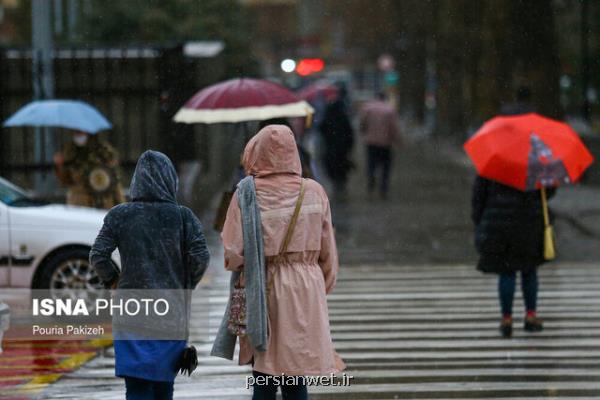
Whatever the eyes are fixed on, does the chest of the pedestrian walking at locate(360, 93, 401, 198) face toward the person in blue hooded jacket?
no

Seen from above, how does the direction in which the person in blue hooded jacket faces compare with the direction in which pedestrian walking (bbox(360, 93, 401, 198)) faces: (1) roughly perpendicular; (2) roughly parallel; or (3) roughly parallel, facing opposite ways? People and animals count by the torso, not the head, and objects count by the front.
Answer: roughly parallel

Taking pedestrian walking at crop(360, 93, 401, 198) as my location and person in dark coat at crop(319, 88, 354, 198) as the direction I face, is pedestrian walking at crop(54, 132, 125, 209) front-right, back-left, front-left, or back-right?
front-left

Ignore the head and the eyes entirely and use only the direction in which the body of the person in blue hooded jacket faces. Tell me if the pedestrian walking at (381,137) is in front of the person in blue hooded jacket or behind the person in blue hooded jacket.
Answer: in front

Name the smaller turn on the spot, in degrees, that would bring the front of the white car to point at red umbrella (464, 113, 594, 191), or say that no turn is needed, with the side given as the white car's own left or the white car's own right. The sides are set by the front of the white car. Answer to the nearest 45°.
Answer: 0° — it already faces it

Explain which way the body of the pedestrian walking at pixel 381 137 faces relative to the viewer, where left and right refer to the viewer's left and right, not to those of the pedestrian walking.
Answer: facing away from the viewer

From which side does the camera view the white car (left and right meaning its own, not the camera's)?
right

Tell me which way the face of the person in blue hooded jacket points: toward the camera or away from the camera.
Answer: away from the camera

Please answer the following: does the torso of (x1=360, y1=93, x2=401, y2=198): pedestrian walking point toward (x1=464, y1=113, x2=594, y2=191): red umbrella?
no

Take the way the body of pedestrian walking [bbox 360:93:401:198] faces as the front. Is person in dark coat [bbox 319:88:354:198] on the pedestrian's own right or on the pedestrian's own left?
on the pedestrian's own left

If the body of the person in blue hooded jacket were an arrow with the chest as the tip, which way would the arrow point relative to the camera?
away from the camera

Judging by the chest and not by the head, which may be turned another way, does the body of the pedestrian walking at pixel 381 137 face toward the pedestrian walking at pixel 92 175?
no

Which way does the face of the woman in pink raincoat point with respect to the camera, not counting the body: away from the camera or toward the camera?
away from the camera

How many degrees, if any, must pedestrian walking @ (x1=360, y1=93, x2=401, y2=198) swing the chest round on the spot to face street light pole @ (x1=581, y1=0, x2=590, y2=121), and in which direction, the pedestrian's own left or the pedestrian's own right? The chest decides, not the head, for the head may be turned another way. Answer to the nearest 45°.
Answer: approximately 45° to the pedestrian's own right

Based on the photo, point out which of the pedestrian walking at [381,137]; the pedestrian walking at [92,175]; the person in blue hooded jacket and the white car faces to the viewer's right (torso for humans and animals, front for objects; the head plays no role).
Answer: the white car
